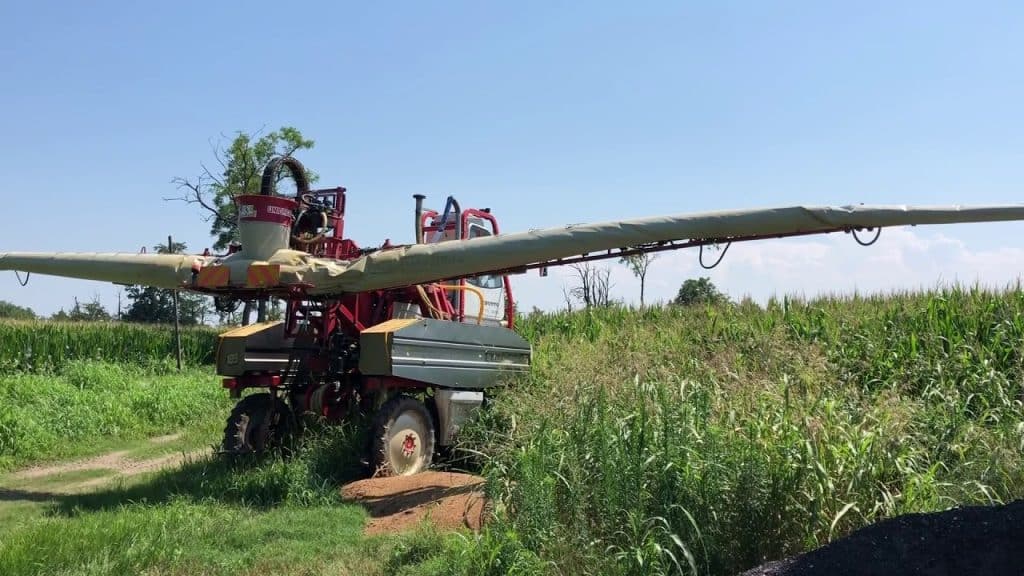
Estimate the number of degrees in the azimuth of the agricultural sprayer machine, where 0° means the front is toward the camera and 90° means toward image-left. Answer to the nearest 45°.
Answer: approximately 225°
